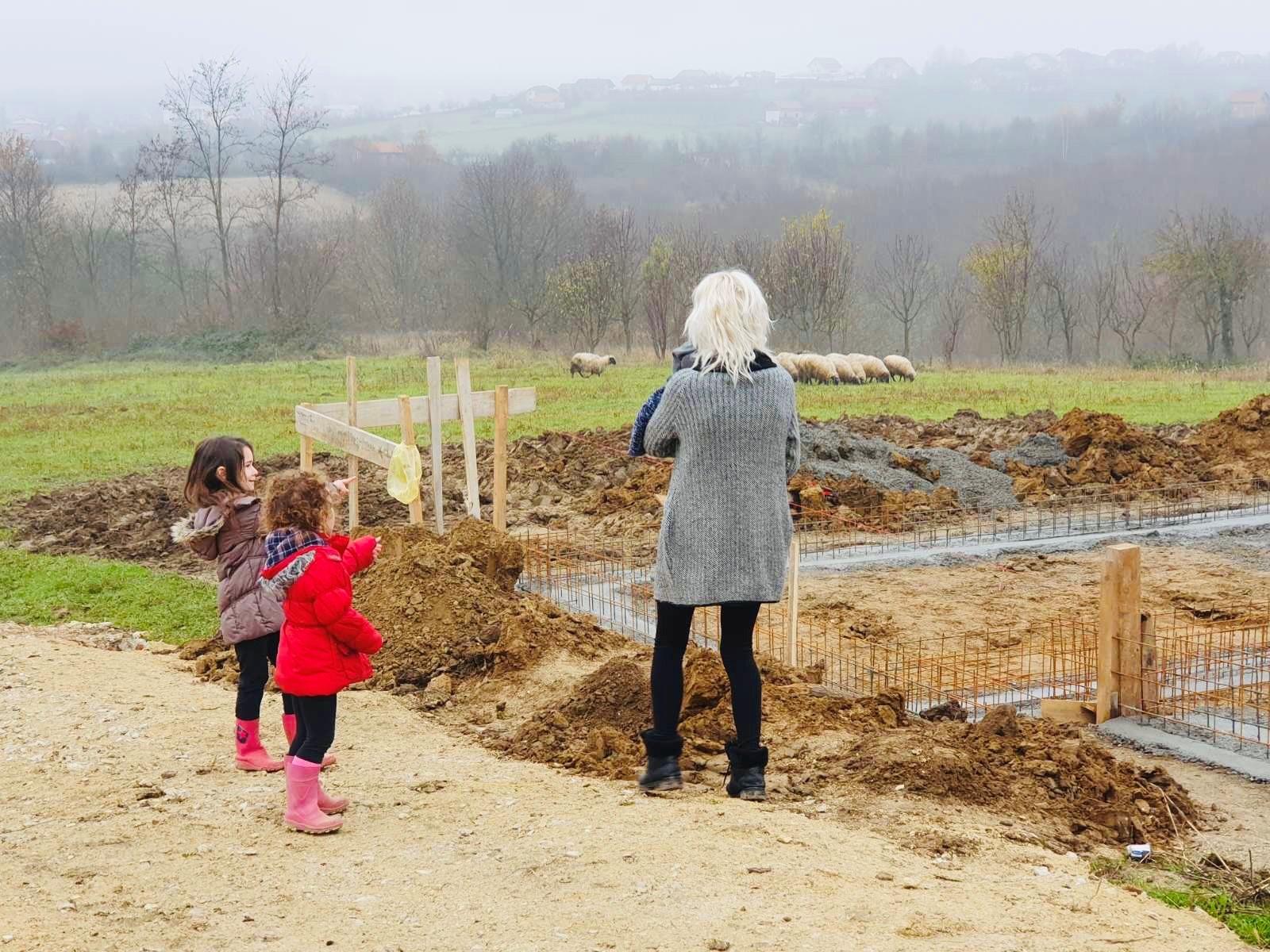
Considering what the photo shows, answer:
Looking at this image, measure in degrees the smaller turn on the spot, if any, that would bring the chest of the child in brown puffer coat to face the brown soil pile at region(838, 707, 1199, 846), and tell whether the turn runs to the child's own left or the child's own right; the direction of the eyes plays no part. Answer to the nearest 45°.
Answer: approximately 45° to the child's own right

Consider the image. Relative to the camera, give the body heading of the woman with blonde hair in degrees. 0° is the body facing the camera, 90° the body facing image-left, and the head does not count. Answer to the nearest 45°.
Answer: approximately 180°

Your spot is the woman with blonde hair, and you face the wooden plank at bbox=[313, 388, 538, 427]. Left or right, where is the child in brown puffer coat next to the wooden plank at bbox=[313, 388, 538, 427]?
left

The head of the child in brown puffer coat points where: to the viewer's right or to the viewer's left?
to the viewer's right

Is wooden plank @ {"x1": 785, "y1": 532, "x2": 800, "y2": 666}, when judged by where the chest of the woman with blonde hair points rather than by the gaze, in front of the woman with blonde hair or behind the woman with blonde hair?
in front

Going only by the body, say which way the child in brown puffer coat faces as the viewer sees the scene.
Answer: to the viewer's right

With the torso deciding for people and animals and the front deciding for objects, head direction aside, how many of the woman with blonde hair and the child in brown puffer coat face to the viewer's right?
1

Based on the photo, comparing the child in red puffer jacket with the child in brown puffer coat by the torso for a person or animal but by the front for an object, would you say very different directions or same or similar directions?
same or similar directions
